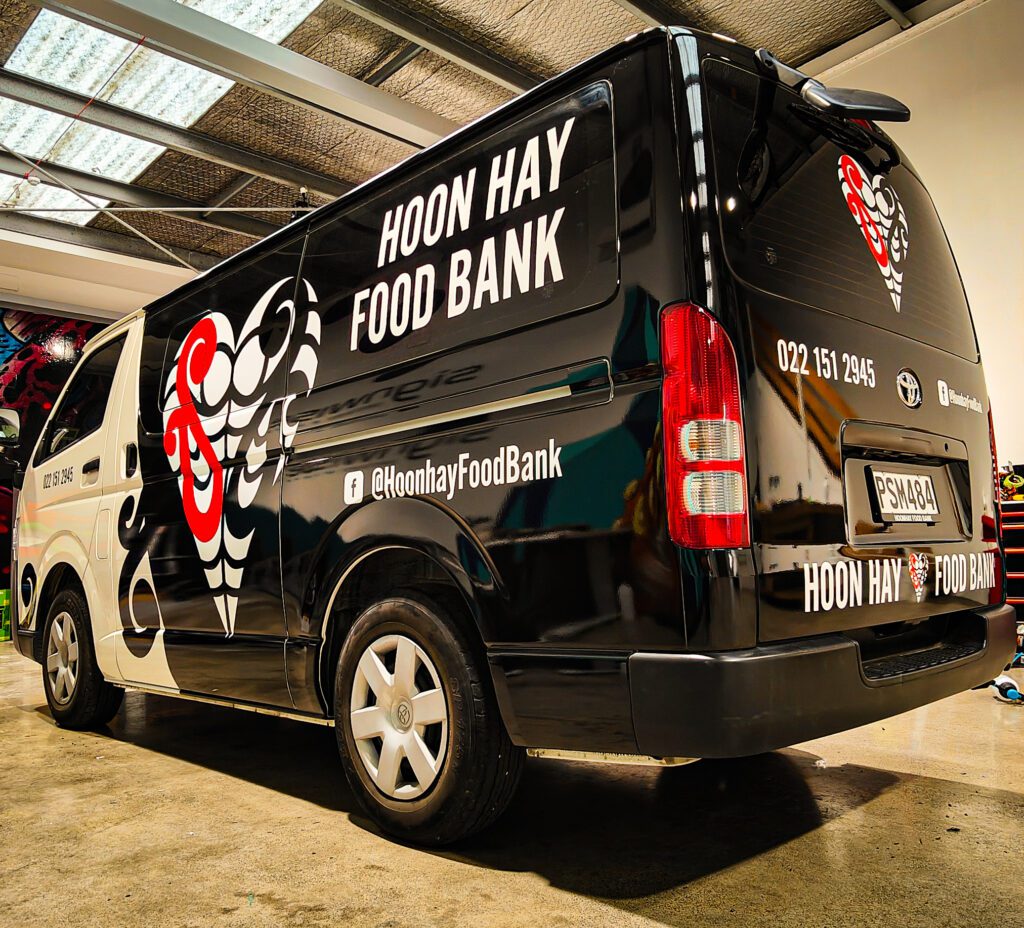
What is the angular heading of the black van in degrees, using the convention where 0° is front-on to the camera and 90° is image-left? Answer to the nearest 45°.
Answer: approximately 135°
